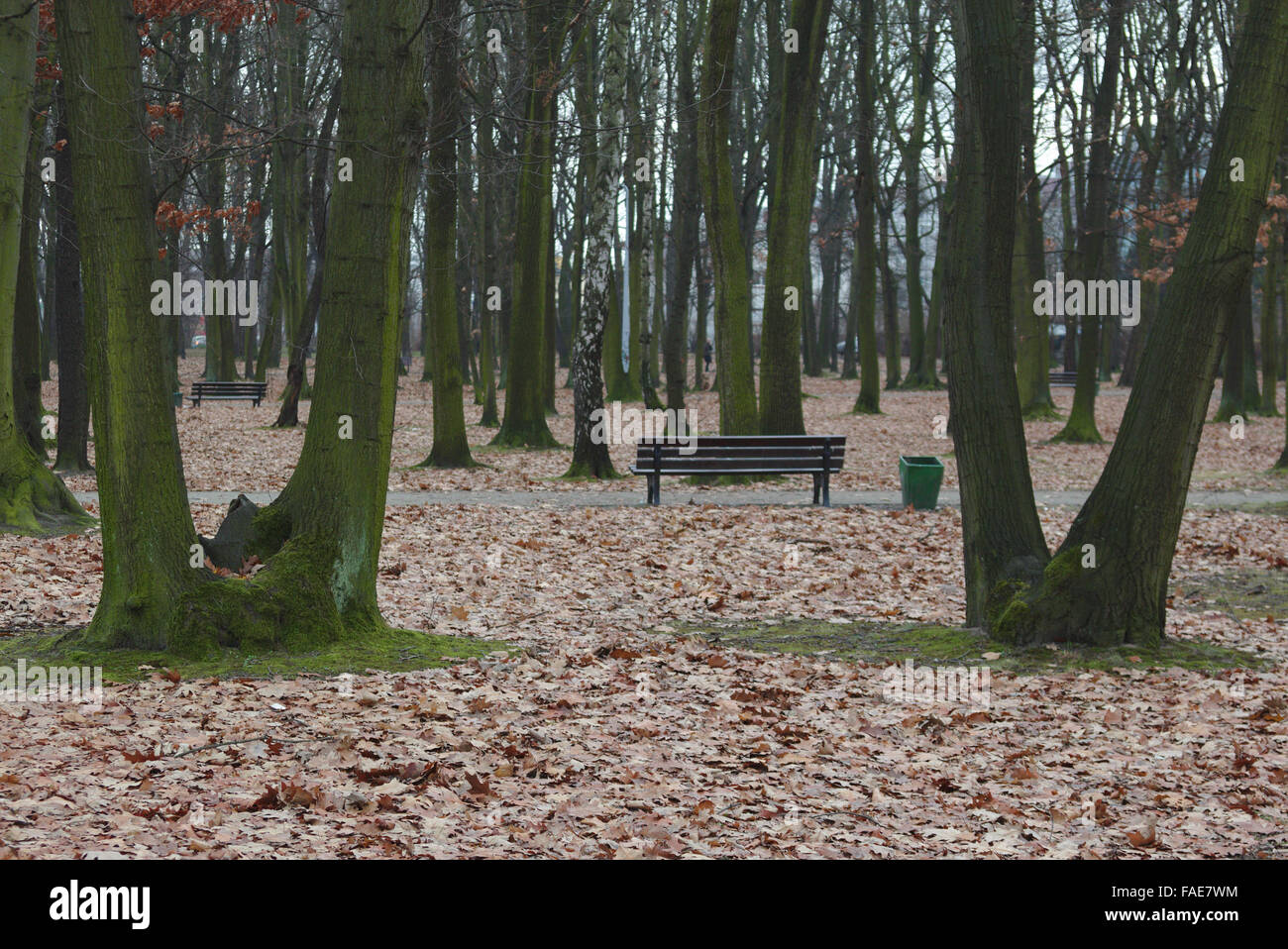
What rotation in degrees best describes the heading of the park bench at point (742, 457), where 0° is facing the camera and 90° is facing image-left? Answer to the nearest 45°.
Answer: approximately 180°

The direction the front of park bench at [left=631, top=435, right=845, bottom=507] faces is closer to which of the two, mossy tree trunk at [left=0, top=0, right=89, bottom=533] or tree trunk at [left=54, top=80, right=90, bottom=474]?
the tree trunk

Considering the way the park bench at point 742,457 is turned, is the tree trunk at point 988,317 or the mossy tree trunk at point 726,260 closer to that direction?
the mossy tree trunk

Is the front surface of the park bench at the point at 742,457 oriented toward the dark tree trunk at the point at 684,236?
yes
